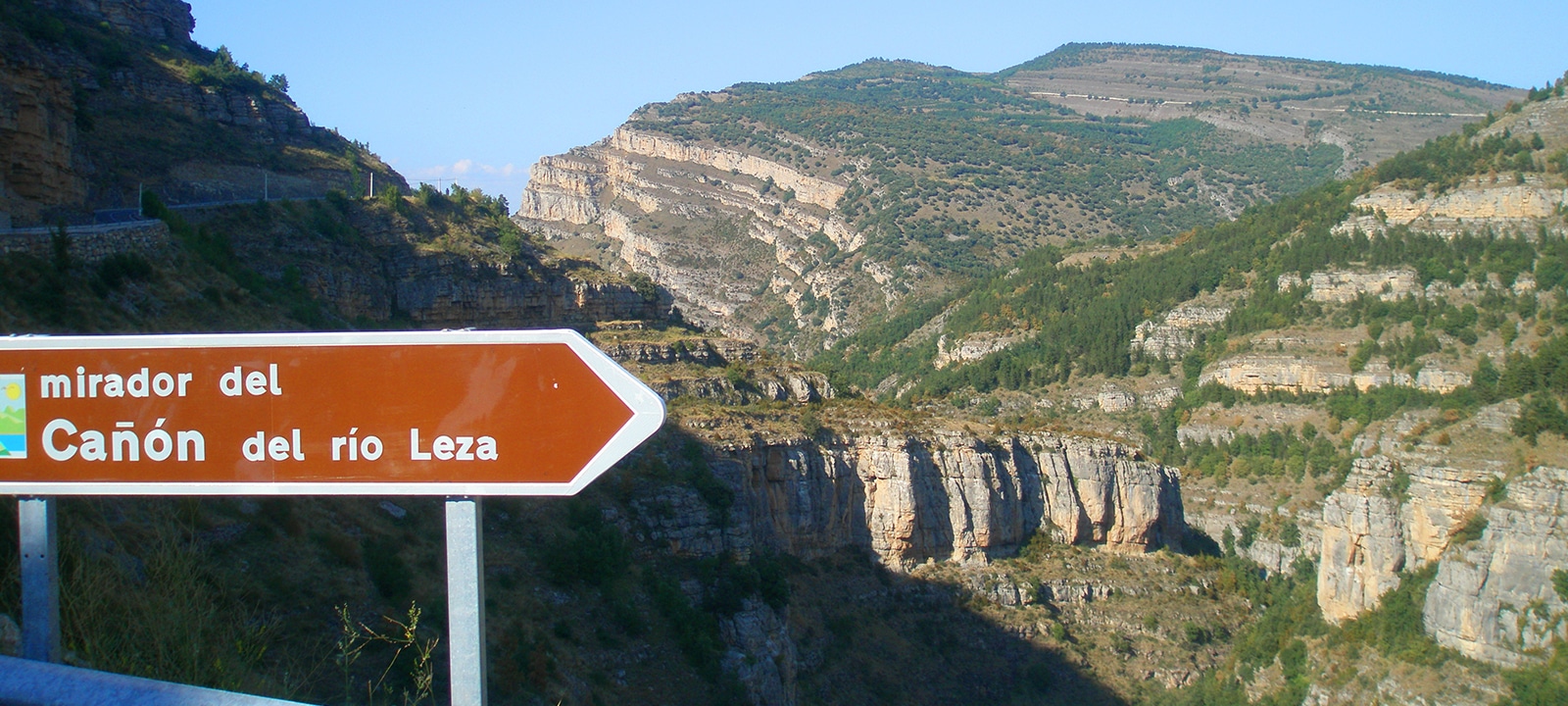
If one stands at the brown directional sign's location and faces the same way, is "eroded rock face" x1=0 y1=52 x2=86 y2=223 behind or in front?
behind

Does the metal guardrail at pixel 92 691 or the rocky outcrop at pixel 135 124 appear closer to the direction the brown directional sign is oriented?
the metal guardrail

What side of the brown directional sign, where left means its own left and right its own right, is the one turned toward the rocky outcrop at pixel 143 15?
back

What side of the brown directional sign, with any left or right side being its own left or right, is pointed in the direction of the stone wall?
back

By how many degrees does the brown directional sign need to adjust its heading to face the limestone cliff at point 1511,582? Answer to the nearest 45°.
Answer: approximately 135° to its left

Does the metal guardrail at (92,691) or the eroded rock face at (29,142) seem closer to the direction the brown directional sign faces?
the metal guardrail

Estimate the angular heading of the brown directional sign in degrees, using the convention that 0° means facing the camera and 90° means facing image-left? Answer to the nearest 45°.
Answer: approximately 0°

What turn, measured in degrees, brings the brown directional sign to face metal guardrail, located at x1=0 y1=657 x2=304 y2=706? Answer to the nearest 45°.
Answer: approximately 45° to its right

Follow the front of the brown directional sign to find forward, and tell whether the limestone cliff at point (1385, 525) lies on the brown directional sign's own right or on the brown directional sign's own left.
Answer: on the brown directional sign's own left
